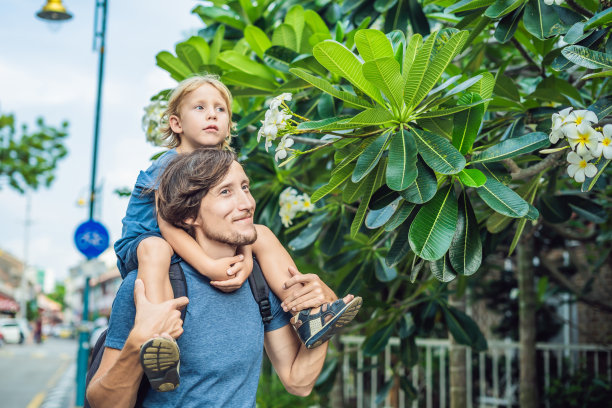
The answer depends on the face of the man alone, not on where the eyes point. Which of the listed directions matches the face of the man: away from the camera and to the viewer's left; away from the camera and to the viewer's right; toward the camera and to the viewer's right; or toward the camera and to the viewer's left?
toward the camera and to the viewer's right

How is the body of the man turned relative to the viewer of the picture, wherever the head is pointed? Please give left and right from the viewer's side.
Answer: facing the viewer and to the right of the viewer

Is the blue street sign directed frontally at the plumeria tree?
yes

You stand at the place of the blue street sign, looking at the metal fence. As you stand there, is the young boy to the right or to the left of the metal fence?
right

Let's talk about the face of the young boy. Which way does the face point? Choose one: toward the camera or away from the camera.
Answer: toward the camera

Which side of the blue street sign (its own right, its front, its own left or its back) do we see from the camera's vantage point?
front

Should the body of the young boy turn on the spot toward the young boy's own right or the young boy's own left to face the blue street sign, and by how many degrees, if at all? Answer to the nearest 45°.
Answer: approximately 135° to the young boy's own left

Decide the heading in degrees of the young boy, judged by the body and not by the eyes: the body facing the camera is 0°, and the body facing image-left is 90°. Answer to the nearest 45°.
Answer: approximately 315°

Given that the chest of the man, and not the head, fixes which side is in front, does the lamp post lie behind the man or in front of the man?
behind

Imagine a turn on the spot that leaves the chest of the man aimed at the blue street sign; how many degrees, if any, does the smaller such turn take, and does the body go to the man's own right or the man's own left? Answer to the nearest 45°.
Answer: approximately 135° to the man's own left

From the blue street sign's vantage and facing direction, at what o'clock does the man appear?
The man is roughly at 12 o'clock from the blue street sign.
